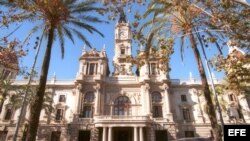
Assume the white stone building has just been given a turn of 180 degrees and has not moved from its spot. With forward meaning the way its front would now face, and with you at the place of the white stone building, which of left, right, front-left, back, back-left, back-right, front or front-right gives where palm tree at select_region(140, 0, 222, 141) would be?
back

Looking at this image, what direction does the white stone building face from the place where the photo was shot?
facing the viewer

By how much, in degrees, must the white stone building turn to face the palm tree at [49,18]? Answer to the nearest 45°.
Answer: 0° — it already faces it
